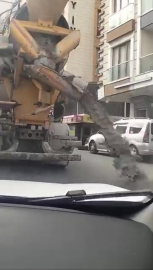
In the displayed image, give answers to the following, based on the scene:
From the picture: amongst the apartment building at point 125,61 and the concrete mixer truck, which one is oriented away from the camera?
the concrete mixer truck

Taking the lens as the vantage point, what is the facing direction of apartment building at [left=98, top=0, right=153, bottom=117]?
facing the viewer and to the left of the viewer

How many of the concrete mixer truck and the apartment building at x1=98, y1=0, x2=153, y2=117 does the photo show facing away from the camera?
1

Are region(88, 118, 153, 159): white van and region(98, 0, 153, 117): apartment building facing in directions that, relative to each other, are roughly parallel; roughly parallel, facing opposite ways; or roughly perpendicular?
roughly perpendicular

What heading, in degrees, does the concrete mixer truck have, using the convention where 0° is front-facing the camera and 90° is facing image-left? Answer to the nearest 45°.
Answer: approximately 180°

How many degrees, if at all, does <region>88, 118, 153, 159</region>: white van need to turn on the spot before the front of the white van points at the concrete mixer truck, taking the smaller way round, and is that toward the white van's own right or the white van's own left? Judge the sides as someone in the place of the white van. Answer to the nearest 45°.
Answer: approximately 45° to the white van's own left

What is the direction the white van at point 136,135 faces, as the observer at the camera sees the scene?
facing away from the viewer and to the left of the viewer
